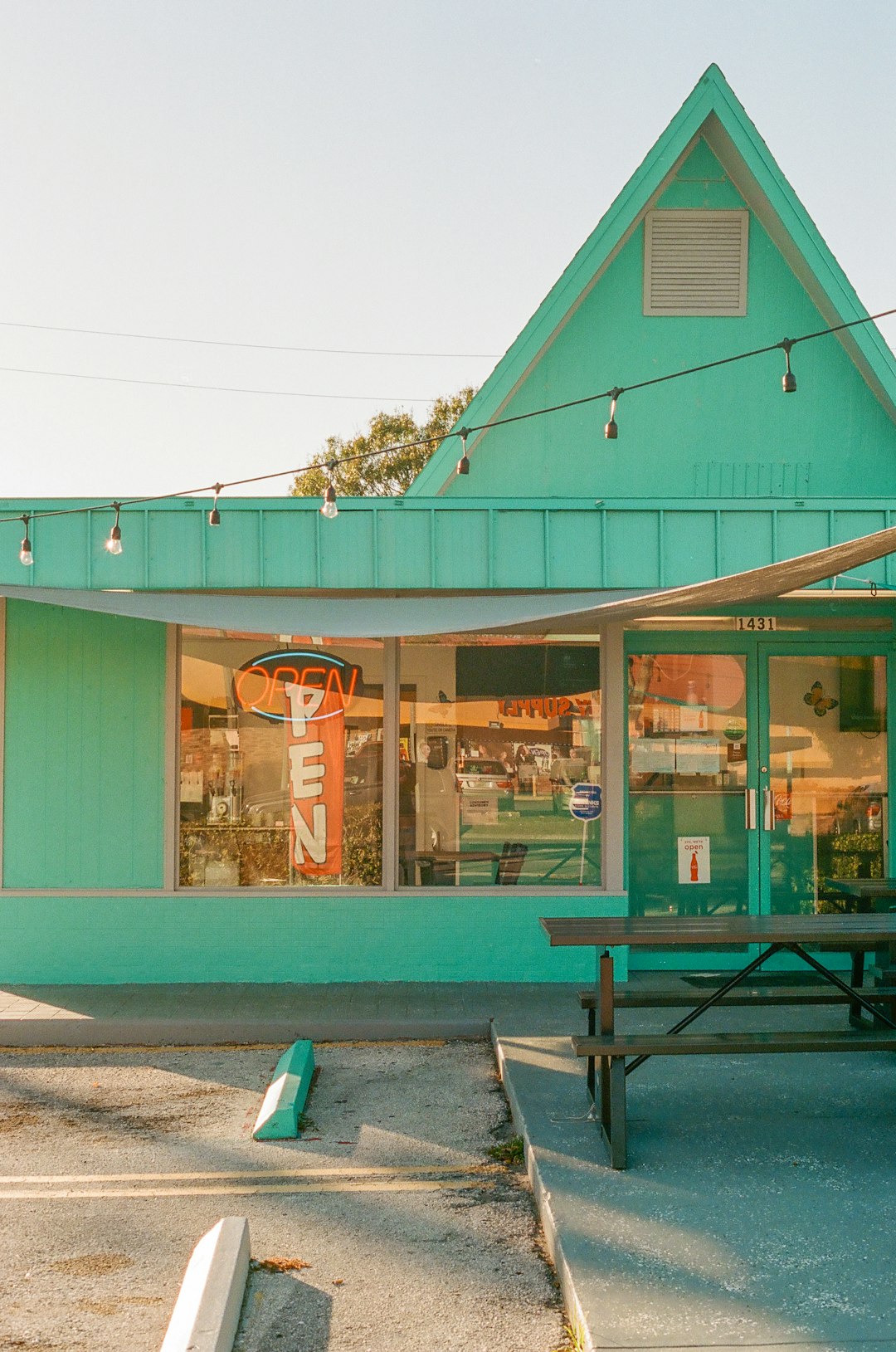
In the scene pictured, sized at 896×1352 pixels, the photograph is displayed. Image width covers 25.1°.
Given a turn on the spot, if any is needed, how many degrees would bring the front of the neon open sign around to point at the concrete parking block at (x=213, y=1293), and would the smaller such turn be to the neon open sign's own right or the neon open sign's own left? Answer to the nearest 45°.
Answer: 0° — it already faces it

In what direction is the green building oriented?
toward the camera

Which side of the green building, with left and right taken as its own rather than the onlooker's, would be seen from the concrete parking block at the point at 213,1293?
front

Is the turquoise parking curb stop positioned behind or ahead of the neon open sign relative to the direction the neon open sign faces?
ahead

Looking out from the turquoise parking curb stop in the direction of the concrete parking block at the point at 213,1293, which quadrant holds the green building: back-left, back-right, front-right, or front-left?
back-left

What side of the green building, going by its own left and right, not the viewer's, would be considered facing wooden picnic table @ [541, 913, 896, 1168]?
front

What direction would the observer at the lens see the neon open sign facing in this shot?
facing the viewer
